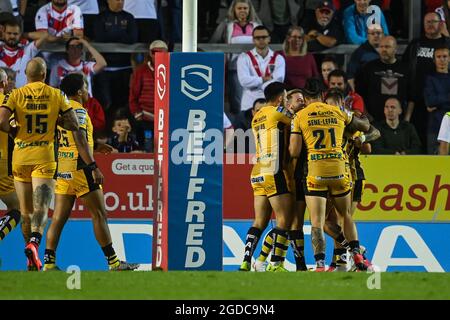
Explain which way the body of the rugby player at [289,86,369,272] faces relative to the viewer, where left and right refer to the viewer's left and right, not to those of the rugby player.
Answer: facing away from the viewer

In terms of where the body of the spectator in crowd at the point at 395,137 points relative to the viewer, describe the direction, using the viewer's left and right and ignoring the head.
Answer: facing the viewer

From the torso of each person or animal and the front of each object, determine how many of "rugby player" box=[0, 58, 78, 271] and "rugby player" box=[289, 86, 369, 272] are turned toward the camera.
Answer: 0

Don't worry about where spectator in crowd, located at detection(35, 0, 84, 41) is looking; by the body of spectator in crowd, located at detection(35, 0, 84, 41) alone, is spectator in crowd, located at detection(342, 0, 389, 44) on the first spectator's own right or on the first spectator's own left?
on the first spectator's own left

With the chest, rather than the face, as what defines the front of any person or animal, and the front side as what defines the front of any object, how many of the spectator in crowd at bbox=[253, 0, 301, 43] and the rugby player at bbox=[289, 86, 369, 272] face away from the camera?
1

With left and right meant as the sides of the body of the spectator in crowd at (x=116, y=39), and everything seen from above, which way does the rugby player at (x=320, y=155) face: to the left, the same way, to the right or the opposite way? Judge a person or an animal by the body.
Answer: the opposite way

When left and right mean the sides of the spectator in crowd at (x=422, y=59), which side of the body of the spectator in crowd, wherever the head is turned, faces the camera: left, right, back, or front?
front

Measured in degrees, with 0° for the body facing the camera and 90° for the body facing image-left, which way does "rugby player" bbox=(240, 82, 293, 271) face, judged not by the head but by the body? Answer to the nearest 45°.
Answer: approximately 225°

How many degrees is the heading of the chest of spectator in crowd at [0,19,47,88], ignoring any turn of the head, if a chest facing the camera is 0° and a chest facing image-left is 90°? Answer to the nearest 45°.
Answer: approximately 0°

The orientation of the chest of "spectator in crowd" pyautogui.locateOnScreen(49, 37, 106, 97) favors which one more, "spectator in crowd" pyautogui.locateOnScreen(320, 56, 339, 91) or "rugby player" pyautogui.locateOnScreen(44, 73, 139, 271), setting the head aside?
the rugby player

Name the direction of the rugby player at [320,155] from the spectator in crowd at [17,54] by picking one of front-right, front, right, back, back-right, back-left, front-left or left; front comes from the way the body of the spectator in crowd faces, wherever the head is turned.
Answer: front-left

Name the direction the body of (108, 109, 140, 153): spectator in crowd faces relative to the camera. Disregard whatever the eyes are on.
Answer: toward the camera
